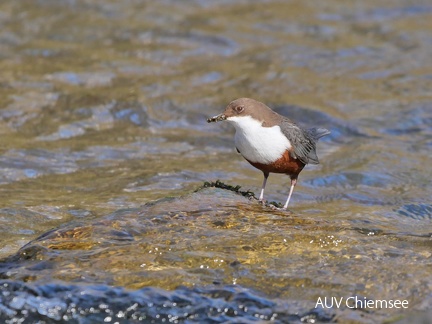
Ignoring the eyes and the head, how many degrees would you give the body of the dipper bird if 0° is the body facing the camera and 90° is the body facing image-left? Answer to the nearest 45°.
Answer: approximately 45°
